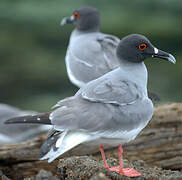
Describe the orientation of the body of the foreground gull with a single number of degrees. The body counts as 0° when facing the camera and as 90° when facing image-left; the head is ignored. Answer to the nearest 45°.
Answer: approximately 270°

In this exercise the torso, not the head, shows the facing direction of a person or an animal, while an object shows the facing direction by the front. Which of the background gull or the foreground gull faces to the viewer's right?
the foreground gull

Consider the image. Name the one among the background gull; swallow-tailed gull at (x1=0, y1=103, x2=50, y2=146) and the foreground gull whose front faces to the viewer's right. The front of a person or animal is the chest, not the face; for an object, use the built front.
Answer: the foreground gull

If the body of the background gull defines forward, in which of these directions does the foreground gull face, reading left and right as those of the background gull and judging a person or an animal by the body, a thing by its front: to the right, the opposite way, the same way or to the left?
the opposite way

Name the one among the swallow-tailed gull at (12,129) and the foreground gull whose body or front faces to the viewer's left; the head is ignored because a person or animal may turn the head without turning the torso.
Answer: the swallow-tailed gull

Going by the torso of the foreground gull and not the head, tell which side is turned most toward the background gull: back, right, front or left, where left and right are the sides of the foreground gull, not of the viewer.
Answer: left

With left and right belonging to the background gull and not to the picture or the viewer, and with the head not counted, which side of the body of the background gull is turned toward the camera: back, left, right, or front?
left
